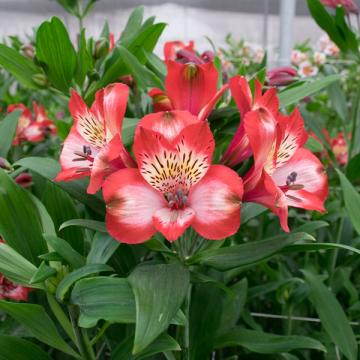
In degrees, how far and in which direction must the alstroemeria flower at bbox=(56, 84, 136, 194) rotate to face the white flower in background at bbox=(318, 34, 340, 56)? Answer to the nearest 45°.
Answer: approximately 180°

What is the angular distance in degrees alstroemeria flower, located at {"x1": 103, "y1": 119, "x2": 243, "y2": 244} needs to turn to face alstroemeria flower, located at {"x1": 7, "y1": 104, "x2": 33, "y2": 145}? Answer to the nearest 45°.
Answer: approximately 135° to its right

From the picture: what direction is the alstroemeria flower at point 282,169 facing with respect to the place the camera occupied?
facing the viewer and to the right of the viewer

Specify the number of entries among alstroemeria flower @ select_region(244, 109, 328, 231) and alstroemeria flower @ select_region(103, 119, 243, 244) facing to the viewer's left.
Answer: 0

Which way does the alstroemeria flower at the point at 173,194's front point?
toward the camera

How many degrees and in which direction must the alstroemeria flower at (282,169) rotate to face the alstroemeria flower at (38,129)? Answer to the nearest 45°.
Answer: approximately 180°

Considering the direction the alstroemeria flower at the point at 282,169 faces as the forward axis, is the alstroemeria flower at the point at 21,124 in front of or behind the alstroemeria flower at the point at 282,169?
behind

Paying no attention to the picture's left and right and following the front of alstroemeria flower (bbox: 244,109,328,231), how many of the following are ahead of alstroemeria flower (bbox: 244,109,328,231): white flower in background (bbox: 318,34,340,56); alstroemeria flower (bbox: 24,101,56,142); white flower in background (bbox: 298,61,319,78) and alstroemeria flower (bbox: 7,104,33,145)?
0

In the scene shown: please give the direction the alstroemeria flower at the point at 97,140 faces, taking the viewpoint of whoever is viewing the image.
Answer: facing the viewer and to the left of the viewer

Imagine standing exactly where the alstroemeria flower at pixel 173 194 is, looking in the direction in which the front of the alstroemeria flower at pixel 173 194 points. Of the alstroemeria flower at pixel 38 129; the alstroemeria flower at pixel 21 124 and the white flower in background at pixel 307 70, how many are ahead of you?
0

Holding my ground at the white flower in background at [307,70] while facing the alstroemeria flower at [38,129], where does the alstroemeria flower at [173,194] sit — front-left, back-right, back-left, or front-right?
front-left
